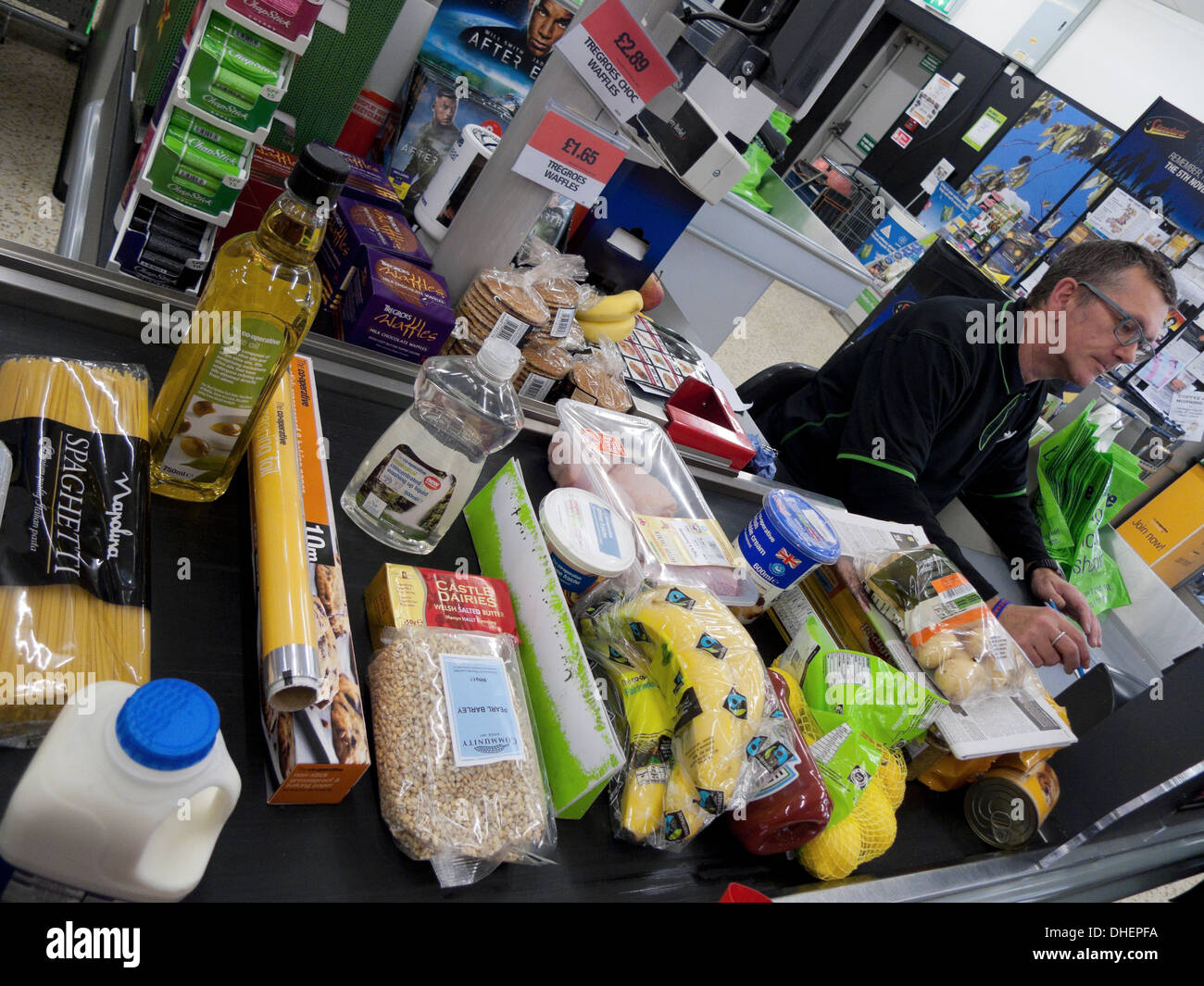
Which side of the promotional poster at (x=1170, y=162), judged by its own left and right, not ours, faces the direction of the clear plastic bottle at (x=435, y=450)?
front

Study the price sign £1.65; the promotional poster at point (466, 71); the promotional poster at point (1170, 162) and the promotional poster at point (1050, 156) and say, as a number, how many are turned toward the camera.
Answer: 4

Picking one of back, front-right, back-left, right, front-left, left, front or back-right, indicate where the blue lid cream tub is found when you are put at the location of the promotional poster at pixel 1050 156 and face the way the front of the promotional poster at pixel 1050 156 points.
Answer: front

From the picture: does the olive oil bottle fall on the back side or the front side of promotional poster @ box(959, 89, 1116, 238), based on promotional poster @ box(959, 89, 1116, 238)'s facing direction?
on the front side

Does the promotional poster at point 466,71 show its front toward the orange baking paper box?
yes

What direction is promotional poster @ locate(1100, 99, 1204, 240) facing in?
toward the camera

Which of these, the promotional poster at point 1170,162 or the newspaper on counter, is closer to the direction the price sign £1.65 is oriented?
the newspaper on counter

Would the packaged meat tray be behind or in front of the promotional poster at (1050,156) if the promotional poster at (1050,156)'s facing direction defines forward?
in front

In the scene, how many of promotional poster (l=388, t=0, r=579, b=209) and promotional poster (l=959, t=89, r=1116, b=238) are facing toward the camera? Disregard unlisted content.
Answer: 2

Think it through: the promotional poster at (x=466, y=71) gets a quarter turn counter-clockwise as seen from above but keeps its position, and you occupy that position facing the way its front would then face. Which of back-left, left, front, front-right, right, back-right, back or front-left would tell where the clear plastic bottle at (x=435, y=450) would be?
right

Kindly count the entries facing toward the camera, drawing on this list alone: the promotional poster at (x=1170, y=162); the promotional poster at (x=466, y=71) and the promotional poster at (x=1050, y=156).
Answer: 3

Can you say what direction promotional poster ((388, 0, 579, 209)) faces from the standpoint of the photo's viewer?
facing the viewer

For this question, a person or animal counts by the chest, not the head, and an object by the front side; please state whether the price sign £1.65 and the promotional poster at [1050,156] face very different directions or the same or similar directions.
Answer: same or similar directions

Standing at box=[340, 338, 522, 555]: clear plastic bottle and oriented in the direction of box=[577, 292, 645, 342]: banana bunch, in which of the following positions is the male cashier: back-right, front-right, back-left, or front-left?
front-right

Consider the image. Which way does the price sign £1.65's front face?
toward the camera

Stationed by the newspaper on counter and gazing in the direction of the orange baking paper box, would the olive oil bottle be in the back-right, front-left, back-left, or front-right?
front-right
